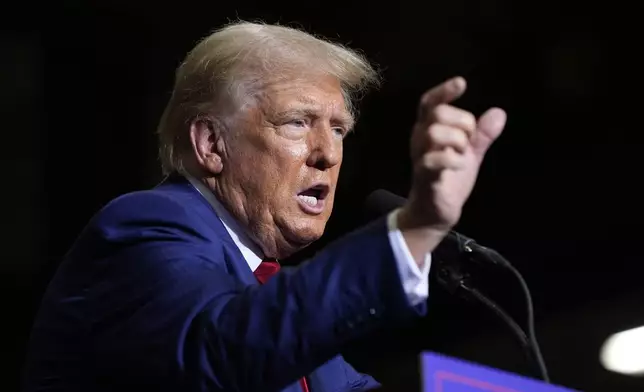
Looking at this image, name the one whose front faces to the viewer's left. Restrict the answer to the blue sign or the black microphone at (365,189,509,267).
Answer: the black microphone

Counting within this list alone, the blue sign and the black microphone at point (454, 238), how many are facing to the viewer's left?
1

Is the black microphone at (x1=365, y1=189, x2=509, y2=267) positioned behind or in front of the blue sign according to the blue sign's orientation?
behind

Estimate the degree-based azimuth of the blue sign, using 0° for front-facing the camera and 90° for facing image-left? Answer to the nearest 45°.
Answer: approximately 315°

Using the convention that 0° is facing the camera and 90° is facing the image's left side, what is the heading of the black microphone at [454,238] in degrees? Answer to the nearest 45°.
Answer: approximately 90°

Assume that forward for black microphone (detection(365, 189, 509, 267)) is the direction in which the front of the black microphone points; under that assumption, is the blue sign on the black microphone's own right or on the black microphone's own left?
on the black microphone's own left
